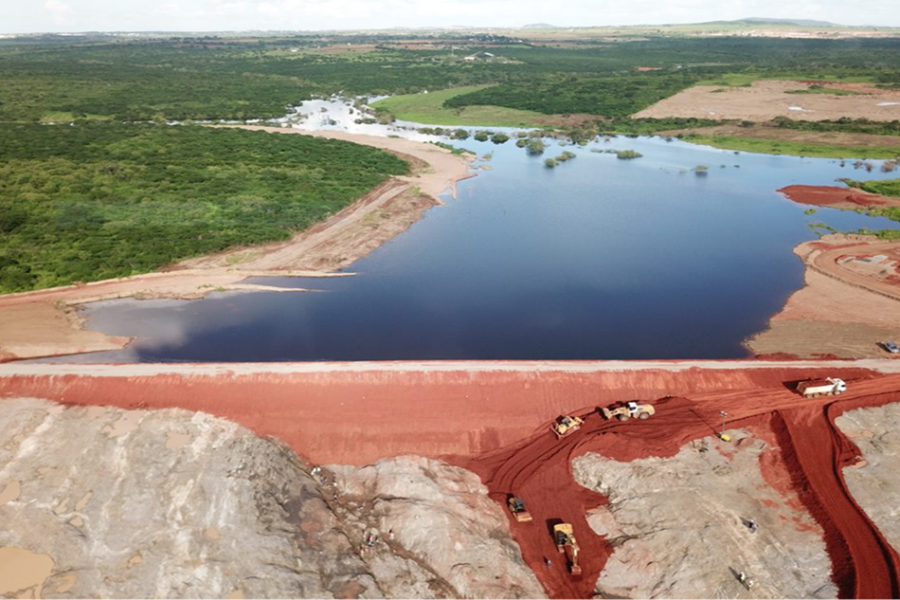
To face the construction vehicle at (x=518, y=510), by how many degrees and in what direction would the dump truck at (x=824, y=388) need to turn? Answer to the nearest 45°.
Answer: approximately 135° to its right

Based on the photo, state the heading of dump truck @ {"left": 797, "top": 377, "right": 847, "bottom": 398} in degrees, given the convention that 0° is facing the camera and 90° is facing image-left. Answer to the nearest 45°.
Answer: approximately 270°

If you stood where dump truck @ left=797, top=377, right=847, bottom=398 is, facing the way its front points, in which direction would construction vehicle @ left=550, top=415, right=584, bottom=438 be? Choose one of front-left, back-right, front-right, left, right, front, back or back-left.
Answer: back-right

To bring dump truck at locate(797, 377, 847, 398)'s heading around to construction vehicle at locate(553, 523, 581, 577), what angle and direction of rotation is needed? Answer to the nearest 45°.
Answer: approximately 135° to its right

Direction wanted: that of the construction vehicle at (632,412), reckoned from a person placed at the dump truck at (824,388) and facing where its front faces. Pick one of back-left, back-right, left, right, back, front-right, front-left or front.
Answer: back-right
